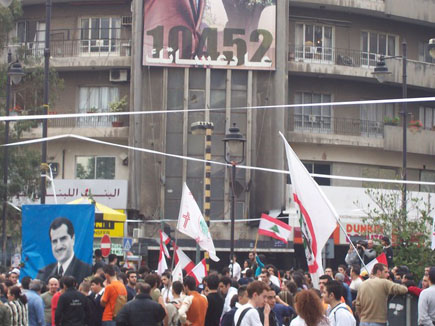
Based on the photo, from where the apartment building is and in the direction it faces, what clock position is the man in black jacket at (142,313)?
The man in black jacket is roughly at 12 o'clock from the apartment building.

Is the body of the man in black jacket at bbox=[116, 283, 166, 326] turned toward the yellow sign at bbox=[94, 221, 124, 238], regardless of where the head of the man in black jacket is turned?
yes

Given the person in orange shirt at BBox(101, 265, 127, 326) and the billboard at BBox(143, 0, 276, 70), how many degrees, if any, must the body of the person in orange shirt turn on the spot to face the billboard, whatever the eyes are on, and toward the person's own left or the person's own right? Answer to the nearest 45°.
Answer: approximately 45° to the person's own right

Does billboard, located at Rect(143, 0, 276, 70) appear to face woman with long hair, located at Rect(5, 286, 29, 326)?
yes

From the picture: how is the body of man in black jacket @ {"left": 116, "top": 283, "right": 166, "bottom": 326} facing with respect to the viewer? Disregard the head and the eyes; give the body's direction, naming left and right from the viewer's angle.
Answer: facing away from the viewer

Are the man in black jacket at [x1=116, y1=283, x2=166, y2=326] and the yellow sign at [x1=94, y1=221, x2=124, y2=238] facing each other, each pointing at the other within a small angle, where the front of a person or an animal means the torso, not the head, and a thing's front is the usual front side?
yes

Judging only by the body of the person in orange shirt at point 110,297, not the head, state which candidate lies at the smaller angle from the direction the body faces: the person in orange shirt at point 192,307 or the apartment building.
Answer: the apartment building

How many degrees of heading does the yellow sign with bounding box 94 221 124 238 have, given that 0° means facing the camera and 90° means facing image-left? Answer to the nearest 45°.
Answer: approximately 0°
